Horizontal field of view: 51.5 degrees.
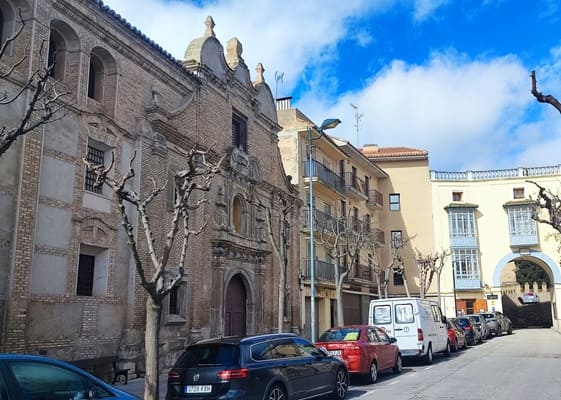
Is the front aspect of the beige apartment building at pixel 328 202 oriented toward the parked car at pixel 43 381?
no

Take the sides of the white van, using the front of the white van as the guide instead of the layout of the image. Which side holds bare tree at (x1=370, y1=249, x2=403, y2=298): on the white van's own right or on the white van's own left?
on the white van's own left

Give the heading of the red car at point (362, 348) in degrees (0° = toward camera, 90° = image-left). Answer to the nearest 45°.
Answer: approximately 225°

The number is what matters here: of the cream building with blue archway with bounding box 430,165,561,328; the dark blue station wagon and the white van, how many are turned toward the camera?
1

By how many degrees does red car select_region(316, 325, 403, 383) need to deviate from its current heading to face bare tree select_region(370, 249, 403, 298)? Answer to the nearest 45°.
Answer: approximately 45° to its left

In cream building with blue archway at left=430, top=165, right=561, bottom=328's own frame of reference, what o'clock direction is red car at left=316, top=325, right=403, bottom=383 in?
The red car is roughly at 12 o'clock from the cream building with blue archway.

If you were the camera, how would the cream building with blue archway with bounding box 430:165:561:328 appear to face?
facing the viewer

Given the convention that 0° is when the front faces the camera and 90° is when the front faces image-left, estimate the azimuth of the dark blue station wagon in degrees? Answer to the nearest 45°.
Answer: approximately 225°

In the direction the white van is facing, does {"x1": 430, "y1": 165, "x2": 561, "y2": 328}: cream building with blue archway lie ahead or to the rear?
ahead

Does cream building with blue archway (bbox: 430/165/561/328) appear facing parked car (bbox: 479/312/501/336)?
yes

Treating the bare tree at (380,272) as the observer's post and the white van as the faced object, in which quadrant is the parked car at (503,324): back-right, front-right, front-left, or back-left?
back-left

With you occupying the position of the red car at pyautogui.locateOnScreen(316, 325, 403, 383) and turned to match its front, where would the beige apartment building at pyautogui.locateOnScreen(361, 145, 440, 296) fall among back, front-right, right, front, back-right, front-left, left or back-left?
front-left

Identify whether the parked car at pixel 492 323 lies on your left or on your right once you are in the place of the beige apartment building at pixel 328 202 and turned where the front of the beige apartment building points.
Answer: on your left

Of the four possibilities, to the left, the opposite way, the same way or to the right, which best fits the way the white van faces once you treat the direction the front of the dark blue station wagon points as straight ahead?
the same way

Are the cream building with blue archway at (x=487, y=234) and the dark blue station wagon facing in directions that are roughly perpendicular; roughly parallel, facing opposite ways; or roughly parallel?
roughly parallel, facing opposite ways

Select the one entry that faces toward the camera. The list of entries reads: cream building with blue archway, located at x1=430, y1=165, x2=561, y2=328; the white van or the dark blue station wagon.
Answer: the cream building with blue archway

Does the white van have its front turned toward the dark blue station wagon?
no

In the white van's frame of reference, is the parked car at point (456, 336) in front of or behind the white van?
in front

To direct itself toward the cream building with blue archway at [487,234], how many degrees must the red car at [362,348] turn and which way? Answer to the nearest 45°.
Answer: approximately 45° to its left

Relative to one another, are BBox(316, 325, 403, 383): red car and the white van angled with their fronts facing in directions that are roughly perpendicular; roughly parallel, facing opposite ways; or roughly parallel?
roughly parallel

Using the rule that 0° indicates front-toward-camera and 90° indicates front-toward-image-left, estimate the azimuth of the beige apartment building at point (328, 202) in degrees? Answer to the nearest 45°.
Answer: approximately 315°

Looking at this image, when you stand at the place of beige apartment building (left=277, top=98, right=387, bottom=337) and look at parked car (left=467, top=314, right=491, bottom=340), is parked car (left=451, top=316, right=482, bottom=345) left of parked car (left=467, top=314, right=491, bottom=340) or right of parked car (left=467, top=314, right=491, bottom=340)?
right

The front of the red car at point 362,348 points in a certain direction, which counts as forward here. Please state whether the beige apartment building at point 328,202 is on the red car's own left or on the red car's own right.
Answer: on the red car's own left

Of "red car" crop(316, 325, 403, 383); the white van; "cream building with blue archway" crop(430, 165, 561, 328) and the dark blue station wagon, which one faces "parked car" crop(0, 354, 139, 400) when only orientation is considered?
the cream building with blue archway
